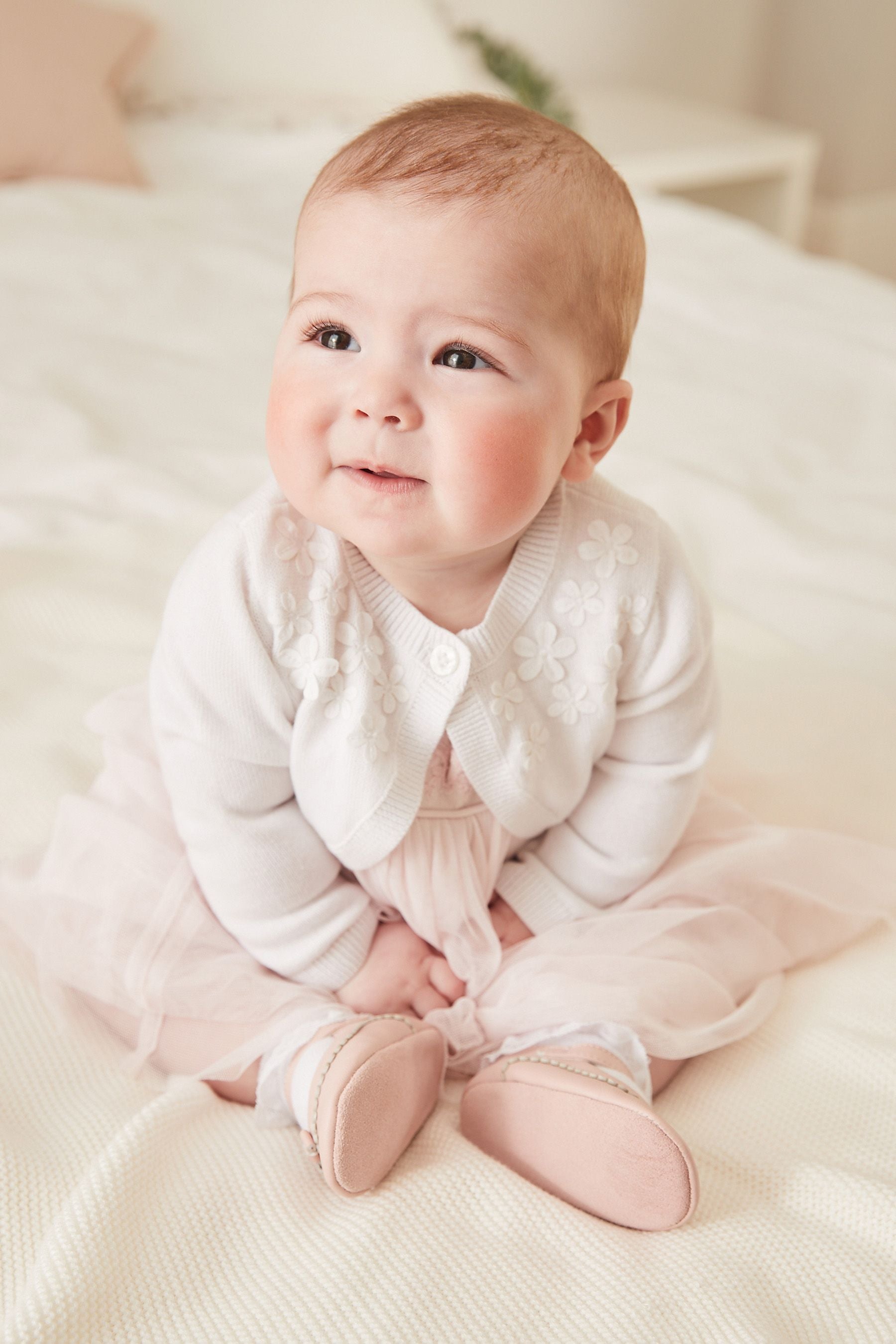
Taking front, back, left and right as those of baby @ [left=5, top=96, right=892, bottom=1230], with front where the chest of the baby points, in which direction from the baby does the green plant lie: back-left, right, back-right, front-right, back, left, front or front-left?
back

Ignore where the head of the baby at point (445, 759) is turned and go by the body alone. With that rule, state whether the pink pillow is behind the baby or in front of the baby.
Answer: behind

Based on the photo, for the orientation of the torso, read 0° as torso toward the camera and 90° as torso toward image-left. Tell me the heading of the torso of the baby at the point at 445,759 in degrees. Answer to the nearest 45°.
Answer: approximately 0°

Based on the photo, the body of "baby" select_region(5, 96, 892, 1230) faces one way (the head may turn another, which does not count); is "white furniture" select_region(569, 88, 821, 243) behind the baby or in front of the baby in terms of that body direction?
behind
